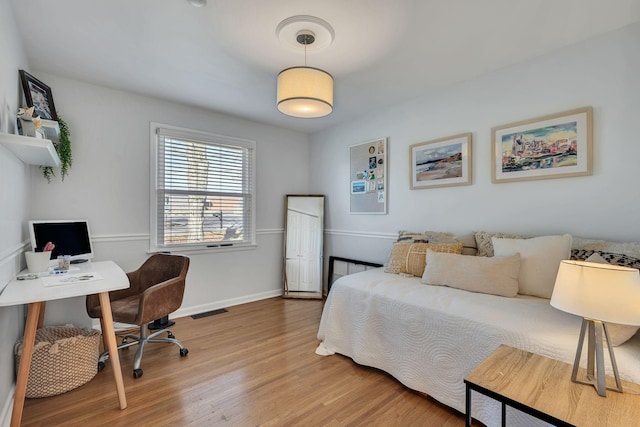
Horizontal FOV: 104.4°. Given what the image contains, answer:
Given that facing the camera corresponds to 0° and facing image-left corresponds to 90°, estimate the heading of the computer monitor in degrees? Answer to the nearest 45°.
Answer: approximately 0°

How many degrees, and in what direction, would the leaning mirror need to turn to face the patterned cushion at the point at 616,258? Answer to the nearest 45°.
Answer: approximately 45° to its left

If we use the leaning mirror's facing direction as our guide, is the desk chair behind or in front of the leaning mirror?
in front

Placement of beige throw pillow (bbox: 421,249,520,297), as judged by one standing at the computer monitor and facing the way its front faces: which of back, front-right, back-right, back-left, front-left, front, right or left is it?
front-left

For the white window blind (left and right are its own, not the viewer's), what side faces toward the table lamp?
front

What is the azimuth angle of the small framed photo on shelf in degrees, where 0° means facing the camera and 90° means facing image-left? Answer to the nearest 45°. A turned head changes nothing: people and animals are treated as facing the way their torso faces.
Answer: approximately 315°
